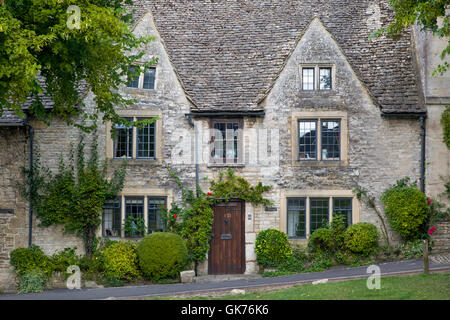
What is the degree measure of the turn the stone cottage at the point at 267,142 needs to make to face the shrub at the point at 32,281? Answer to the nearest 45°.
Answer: approximately 90° to its right

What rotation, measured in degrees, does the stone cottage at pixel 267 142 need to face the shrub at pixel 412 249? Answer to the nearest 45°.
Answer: approximately 90° to its left

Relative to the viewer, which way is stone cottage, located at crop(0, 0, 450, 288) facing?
toward the camera

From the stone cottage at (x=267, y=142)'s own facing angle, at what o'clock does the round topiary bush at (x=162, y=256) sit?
The round topiary bush is roughly at 2 o'clock from the stone cottage.

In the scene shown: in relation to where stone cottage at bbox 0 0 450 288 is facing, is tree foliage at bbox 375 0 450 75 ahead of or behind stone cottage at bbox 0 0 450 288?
ahead

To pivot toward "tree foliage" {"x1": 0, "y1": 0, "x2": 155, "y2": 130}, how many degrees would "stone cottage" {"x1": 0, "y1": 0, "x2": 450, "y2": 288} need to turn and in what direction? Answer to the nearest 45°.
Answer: approximately 45° to its right

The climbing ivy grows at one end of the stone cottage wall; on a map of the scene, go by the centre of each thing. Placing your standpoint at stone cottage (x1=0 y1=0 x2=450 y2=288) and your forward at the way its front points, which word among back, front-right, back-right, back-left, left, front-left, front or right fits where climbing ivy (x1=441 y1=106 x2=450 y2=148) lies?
left
